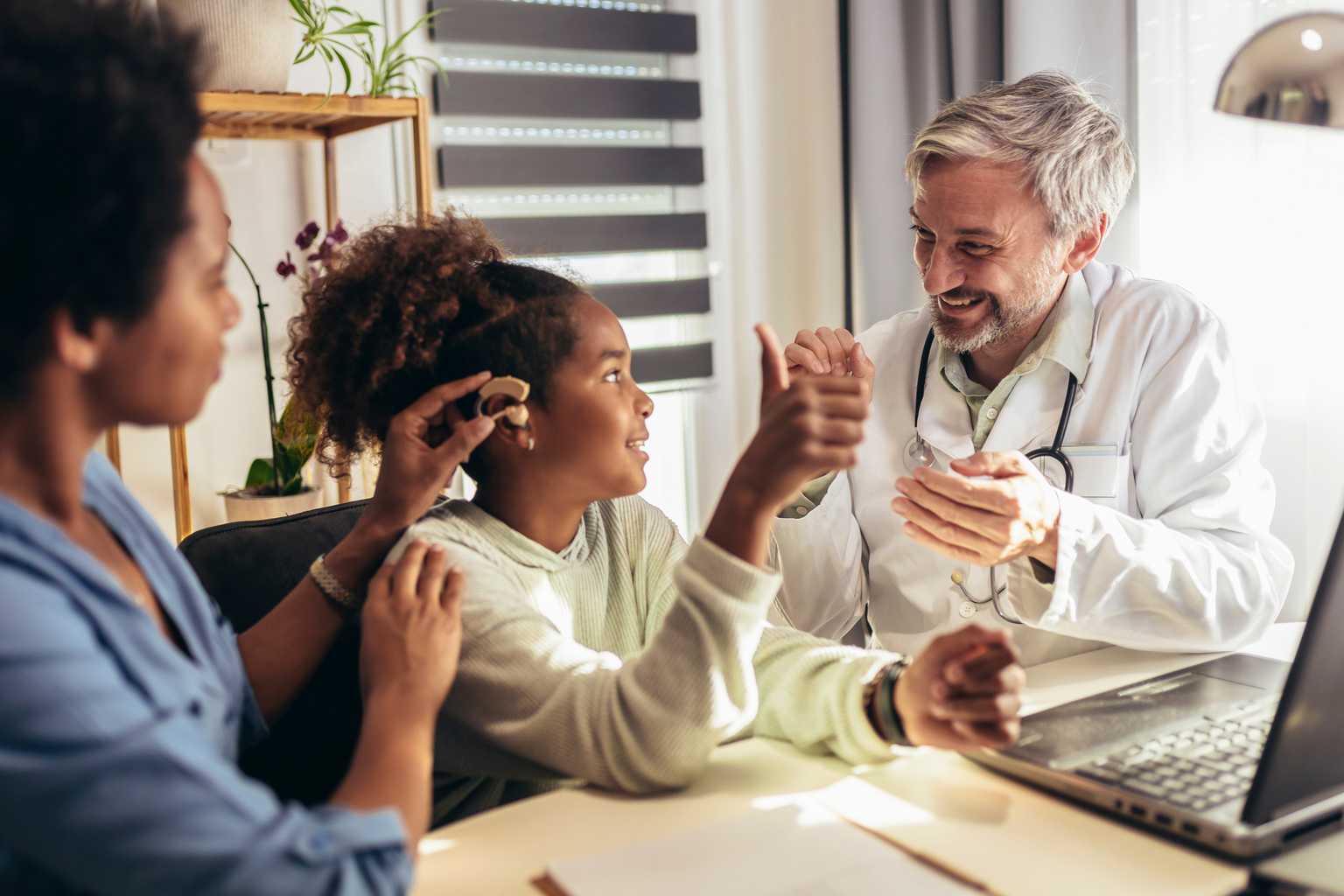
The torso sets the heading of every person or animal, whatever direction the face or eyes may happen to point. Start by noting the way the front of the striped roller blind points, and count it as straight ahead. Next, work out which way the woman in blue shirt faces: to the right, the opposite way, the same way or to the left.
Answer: to the left

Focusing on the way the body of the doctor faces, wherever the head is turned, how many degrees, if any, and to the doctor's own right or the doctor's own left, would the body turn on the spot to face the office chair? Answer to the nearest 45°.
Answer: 0° — they already face it

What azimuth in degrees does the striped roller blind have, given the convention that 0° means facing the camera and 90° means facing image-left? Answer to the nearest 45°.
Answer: approximately 0°

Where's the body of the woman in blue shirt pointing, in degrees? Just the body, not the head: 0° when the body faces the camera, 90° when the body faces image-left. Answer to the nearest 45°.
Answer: approximately 270°

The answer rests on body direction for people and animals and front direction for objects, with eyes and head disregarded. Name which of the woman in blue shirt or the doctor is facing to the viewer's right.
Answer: the woman in blue shirt

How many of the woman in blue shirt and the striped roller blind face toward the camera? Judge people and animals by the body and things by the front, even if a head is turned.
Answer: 1

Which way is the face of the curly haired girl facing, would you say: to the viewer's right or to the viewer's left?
to the viewer's right

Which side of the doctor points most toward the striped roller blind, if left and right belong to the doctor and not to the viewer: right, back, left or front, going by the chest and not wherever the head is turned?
right
